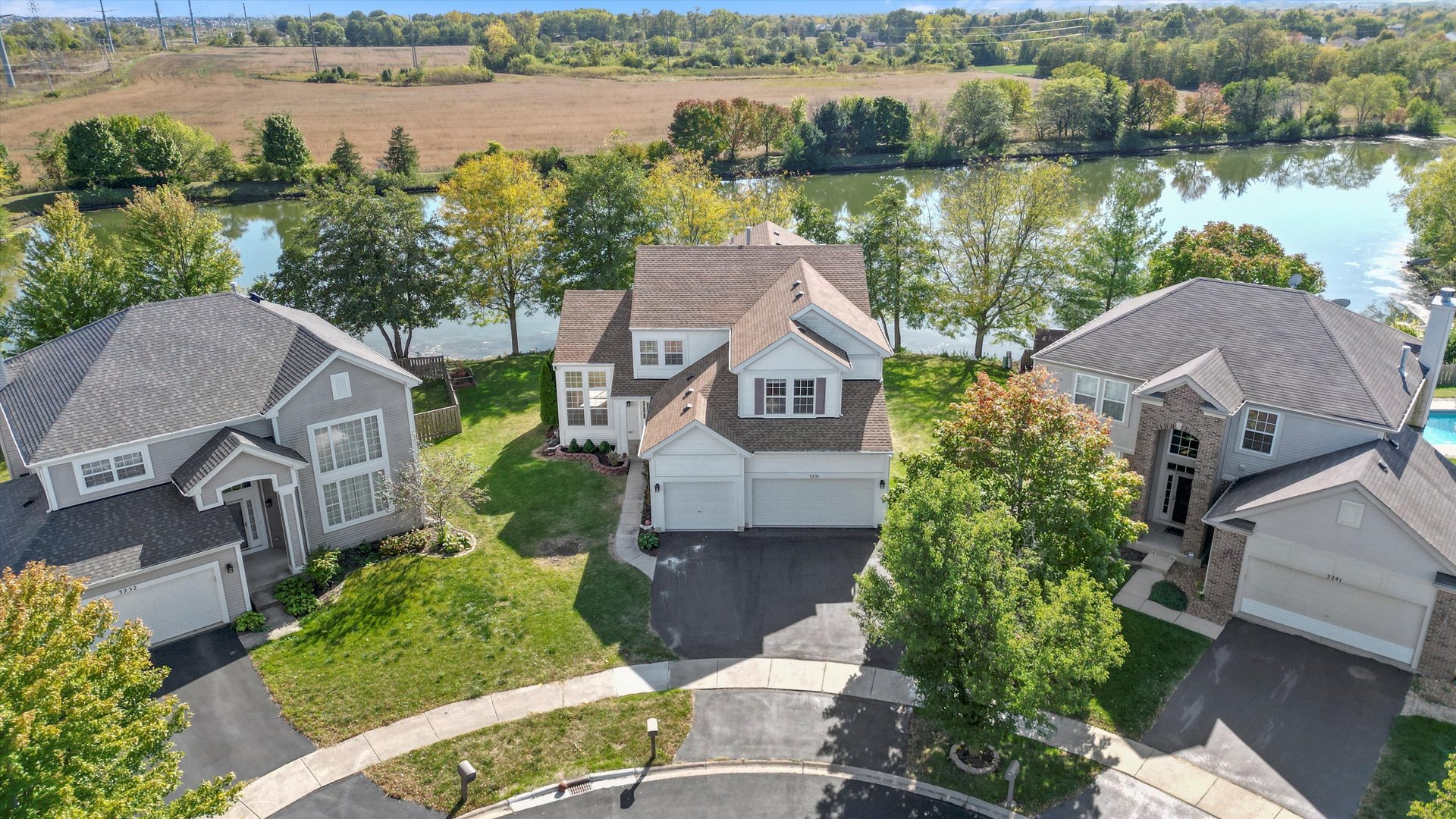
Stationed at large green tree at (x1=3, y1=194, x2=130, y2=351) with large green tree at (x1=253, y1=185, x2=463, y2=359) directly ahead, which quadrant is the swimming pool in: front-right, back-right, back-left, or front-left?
front-right

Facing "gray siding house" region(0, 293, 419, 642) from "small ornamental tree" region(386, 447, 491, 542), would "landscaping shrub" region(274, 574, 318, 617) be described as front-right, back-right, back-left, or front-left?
front-left

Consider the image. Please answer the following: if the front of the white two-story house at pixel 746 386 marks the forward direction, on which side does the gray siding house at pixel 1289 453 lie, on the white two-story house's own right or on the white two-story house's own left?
on the white two-story house's own left

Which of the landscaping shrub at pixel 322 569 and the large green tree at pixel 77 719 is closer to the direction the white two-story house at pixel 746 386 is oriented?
the large green tree

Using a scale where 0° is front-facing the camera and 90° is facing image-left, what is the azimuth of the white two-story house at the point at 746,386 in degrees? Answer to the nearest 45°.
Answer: approximately 0°

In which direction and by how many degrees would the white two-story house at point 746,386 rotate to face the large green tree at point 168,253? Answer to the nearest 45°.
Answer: approximately 135° to its right

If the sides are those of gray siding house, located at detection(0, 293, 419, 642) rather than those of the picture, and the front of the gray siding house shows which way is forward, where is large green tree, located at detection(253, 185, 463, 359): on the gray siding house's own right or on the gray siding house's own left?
on the gray siding house's own left

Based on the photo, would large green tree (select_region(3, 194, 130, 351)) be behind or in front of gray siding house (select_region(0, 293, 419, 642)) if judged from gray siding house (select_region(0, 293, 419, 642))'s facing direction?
behind

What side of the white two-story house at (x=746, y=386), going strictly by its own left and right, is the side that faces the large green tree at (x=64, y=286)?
right
